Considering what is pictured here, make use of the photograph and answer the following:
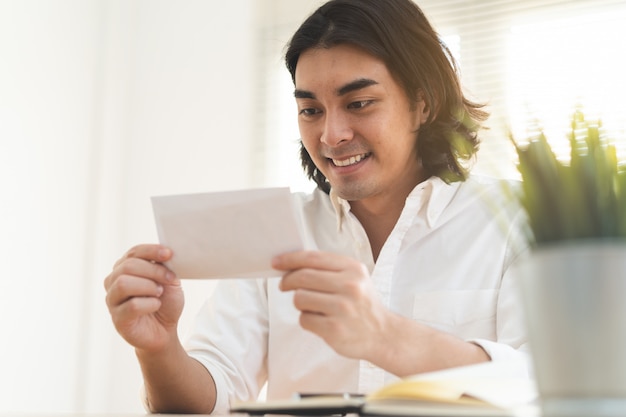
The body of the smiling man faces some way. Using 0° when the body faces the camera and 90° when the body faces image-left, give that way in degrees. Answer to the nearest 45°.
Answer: approximately 45°

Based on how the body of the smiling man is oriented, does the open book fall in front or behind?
in front

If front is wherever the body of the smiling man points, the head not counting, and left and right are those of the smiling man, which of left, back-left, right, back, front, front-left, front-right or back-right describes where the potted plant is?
front-left
